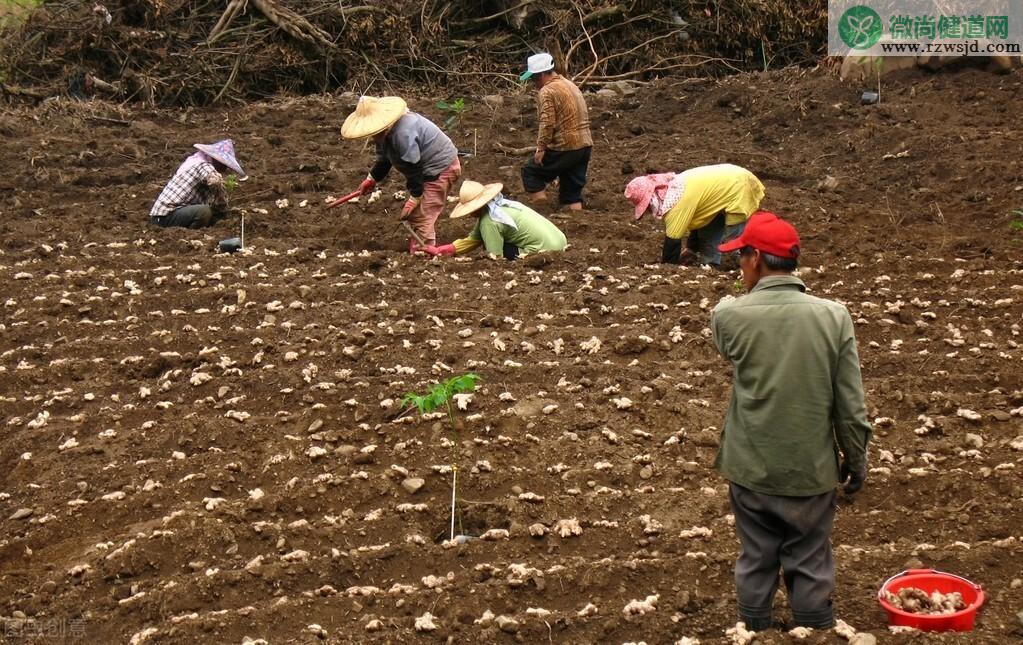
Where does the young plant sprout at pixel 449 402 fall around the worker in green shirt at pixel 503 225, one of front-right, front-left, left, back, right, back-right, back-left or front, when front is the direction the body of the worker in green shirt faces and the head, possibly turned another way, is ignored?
left

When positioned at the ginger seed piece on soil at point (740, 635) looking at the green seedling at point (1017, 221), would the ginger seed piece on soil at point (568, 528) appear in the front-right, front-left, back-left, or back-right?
front-left

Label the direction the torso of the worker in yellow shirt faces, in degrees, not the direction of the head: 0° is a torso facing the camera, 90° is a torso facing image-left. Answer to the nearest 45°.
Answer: approximately 90°

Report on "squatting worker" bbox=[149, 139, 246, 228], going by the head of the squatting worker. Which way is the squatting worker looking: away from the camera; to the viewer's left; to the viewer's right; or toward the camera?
to the viewer's right

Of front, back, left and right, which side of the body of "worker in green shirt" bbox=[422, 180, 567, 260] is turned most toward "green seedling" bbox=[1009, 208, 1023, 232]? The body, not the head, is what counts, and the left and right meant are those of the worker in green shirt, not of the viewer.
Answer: back

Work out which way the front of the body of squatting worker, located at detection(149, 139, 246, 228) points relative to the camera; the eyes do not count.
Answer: to the viewer's right

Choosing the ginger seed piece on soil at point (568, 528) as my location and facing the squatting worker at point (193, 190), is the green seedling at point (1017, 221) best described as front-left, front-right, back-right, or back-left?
front-right

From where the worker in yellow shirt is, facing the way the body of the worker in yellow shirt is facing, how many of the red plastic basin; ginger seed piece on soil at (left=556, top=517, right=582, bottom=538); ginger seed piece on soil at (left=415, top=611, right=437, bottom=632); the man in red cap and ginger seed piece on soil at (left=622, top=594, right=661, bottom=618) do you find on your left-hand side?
5

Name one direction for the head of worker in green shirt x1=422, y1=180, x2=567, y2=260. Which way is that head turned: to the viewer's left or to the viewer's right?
to the viewer's left

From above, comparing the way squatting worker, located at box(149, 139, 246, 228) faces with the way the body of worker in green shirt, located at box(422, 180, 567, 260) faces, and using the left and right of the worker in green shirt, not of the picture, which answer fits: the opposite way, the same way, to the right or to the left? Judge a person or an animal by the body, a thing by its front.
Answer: the opposite way

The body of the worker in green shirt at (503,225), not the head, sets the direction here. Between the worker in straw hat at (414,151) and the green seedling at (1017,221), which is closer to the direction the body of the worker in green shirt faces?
the worker in straw hat

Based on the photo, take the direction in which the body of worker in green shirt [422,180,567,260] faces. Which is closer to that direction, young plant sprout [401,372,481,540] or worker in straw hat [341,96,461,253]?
the worker in straw hat

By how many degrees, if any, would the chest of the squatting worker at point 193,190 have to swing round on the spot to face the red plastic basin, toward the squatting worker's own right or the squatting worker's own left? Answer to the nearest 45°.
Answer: approximately 90° to the squatting worker's own right

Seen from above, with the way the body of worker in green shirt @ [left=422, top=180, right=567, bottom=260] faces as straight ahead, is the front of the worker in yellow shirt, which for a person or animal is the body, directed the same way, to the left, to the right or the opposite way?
the same way

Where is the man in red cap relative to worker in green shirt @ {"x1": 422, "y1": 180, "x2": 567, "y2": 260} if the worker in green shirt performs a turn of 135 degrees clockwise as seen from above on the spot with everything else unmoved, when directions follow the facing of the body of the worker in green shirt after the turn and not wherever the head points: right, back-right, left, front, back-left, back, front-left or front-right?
back-right

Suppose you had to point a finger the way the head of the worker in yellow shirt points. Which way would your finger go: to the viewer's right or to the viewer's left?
to the viewer's left

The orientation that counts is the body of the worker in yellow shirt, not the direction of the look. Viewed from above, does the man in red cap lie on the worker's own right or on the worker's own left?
on the worker's own left

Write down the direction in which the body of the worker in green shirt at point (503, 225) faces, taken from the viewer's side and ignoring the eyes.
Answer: to the viewer's left
